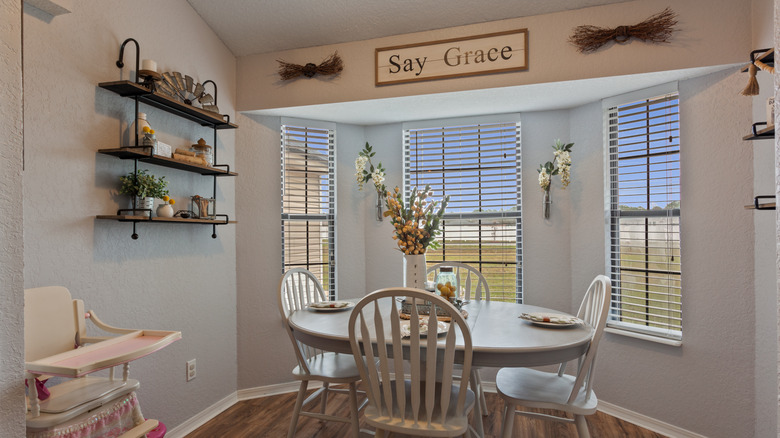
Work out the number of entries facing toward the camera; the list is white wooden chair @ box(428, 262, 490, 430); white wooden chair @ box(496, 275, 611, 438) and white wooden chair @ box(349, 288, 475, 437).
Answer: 1

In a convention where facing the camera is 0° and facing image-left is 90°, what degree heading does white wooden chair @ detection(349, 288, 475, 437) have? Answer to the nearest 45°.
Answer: approximately 180°

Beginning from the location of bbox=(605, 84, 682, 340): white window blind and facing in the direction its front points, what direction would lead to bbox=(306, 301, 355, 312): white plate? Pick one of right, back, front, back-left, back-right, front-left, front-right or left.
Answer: front

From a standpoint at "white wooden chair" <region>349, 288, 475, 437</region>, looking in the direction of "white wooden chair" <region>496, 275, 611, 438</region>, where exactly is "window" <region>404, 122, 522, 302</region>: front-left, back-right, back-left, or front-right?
front-left

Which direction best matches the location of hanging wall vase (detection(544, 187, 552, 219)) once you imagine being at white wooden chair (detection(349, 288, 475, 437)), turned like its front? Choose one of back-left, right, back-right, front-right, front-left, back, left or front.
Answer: front-right

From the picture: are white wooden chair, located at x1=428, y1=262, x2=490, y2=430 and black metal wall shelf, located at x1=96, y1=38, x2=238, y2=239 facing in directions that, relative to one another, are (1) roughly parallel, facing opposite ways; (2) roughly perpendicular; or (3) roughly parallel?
roughly perpendicular

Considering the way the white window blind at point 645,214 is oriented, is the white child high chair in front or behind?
in front

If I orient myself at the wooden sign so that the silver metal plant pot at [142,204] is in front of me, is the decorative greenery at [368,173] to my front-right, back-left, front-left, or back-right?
front-right

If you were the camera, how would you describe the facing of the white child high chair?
facing the viewer and to the right of the viewer

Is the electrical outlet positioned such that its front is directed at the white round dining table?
yes

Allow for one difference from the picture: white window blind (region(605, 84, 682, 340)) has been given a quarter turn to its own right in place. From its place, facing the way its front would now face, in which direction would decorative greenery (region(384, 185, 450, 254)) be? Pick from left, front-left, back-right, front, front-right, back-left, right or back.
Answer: left

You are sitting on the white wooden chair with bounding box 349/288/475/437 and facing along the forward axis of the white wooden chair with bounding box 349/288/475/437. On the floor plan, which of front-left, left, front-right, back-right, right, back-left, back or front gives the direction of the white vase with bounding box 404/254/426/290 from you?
front

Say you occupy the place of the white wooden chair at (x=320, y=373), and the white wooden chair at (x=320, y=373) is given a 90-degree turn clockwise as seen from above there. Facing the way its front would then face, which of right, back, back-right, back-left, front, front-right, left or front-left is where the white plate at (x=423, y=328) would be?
left

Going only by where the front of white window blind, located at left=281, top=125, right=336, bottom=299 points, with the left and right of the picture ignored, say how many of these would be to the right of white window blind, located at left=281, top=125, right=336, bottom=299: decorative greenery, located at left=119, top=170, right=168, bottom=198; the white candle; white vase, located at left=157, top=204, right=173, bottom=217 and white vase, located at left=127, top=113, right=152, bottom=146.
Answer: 4
